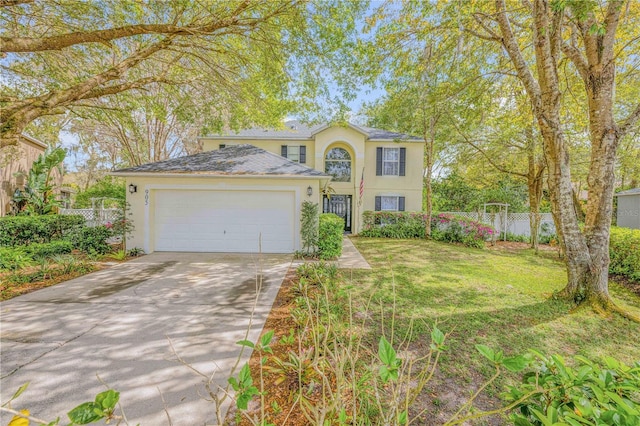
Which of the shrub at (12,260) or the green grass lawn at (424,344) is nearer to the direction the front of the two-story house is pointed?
the green grass lawn

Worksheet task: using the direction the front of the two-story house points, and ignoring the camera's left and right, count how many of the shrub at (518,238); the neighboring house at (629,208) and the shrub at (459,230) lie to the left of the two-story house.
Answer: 3

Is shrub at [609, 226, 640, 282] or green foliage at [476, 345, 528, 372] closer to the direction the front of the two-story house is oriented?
the green foliage

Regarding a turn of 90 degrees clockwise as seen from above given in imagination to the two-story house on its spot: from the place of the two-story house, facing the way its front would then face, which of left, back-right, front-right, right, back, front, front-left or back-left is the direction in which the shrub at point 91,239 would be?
front

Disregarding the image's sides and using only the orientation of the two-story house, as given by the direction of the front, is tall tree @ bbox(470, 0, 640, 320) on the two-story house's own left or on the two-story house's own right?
on the two-story house's own left

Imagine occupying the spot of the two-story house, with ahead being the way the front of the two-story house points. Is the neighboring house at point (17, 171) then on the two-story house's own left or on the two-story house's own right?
on the two-story house's own right

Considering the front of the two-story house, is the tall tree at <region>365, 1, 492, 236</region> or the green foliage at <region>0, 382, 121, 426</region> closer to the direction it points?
the green foliage

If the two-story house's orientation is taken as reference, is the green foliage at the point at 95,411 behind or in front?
in front

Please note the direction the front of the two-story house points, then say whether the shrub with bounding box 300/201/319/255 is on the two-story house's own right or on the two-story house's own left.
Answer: on the two-story house's own left

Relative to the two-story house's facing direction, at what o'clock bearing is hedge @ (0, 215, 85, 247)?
The hedge is roughly at 3 o'clock from the two-story house.

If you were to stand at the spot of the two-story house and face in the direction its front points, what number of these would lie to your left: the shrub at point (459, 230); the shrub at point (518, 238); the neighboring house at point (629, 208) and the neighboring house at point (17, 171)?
3

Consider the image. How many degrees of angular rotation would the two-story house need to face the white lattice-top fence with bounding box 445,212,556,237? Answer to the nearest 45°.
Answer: approximately 90° to its left

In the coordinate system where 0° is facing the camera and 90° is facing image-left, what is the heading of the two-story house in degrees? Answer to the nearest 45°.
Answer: approximately 0°

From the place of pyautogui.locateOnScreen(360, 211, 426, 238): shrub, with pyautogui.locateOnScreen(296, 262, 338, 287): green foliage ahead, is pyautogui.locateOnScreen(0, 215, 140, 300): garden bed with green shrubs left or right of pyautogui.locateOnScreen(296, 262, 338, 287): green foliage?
right

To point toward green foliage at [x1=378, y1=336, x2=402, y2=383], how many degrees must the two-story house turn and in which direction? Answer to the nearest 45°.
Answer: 0° — it already faces it
